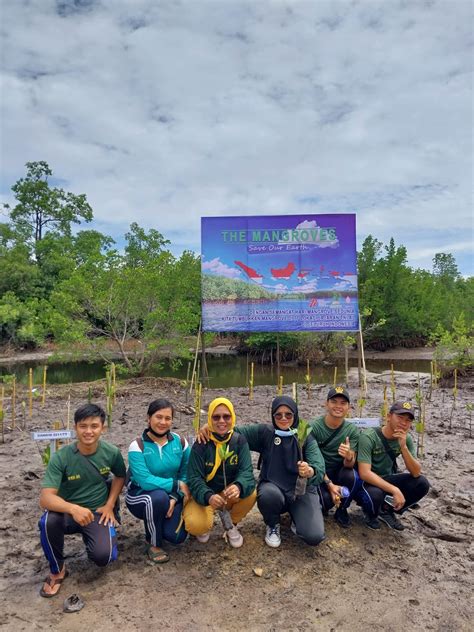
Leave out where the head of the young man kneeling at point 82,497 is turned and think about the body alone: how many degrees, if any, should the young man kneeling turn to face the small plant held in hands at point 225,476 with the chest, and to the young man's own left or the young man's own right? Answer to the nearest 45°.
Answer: approximately 90° to the young man's own left

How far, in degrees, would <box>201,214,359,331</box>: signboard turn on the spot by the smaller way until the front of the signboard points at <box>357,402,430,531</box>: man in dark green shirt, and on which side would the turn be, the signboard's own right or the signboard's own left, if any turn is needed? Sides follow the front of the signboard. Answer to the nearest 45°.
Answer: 0° — it already faces them

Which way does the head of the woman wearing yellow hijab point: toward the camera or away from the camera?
toward the camera

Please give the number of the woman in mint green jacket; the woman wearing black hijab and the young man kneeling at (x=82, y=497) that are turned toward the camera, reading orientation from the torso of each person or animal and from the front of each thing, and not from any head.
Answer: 3

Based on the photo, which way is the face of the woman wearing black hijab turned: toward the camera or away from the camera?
toward the camera

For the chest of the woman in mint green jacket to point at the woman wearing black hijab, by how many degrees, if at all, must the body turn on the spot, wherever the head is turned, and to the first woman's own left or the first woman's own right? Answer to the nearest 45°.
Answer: approximately 90° to the first woman's own left

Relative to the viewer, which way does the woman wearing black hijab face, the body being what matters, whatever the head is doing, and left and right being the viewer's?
facing the viewer

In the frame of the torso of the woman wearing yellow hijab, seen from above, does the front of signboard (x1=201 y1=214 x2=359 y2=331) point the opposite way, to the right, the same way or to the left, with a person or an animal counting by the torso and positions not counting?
the same way

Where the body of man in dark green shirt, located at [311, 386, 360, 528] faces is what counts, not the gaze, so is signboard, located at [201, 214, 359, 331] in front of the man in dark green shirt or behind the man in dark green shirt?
behind

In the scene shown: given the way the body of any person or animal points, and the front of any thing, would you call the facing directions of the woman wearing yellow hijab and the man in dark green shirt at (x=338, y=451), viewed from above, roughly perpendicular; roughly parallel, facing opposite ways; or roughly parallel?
roughly parallel

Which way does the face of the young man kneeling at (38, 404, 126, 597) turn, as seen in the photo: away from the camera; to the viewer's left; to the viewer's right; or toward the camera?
toward the camera

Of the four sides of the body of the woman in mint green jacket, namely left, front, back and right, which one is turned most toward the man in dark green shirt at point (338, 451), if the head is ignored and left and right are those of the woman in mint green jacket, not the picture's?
left

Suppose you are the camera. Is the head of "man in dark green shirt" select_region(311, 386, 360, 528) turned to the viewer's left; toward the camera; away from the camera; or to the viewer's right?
toward the camera

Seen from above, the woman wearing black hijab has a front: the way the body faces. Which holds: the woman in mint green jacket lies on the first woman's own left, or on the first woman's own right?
on the first woman's own right

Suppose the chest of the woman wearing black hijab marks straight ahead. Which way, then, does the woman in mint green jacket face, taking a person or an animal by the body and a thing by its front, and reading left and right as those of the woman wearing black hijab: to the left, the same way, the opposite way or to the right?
the same way

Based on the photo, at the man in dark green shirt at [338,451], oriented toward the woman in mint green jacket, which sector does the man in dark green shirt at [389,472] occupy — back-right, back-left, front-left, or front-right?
back-left

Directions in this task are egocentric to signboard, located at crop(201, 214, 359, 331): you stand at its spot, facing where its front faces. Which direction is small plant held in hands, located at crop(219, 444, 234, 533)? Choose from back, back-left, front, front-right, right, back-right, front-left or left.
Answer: front

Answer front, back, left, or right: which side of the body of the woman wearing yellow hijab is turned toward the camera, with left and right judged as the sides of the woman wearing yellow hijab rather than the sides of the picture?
front

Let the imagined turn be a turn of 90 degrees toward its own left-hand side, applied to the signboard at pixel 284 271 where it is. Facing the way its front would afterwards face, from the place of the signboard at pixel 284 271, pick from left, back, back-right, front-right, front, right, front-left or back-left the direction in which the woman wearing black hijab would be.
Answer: right
